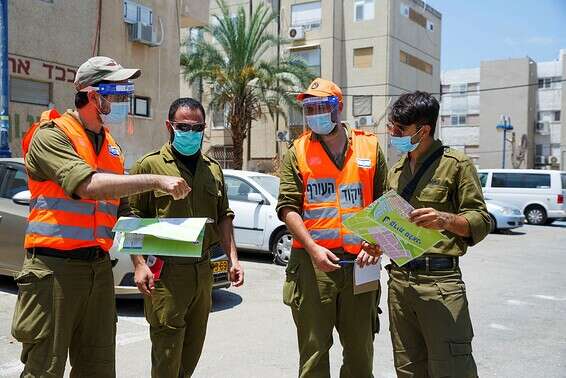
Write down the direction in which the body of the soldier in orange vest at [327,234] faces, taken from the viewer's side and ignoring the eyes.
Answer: toward the camera

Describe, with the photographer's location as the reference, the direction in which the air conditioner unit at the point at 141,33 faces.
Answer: facing the viewer and to the right of the viewer

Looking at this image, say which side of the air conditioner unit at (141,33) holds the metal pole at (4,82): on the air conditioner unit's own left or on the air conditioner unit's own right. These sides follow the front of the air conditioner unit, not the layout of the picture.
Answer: on the air conditioner unit's own right

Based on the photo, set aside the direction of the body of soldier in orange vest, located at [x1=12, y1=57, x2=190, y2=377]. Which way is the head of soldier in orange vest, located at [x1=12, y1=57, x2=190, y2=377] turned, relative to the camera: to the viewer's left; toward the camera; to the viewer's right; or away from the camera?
to the viewer's right

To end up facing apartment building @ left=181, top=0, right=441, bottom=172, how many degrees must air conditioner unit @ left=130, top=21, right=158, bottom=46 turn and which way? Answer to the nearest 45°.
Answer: approximately 90° to its left

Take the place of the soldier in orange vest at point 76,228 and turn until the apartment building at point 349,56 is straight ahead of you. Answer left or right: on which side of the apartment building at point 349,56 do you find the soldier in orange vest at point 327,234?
right

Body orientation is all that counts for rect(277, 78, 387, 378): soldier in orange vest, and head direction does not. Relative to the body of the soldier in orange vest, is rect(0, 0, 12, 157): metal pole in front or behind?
behind

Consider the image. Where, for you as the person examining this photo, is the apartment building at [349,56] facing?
facing the viewer
